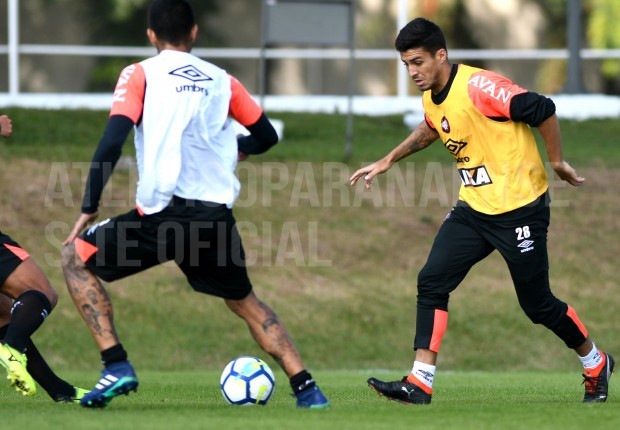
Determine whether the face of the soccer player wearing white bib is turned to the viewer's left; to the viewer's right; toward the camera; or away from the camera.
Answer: away from the camera

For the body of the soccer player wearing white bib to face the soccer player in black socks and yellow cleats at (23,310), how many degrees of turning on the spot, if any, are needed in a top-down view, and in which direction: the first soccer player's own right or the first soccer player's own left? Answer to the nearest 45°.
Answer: approximately 45° to the first soccer player's own left

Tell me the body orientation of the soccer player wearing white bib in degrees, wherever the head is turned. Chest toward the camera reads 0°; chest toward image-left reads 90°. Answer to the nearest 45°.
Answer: approximately 180°

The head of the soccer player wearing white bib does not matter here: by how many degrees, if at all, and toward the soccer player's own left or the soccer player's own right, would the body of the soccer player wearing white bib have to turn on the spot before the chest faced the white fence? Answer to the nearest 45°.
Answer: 0° — they already face it
